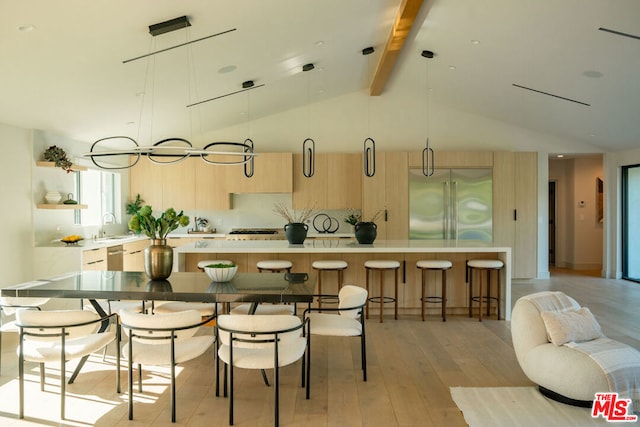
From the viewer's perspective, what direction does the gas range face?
toward the camera

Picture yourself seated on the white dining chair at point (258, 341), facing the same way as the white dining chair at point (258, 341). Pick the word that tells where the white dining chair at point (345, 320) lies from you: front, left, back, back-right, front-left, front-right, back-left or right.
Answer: front-right

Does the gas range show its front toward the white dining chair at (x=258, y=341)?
yes

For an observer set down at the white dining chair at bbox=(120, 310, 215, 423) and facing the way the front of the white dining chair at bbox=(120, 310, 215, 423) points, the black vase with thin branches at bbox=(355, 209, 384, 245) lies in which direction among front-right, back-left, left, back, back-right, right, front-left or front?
front

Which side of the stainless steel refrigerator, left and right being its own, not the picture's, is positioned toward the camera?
front

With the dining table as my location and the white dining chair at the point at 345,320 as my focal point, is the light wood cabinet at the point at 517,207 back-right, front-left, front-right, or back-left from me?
front-left

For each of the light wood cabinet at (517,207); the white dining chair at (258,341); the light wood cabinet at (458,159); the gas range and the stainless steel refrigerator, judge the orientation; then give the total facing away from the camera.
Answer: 1

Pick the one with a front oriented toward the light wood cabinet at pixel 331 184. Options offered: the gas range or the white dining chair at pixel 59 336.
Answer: the white dining chair

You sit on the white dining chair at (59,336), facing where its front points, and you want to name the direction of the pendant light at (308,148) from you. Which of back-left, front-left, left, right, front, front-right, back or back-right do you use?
front

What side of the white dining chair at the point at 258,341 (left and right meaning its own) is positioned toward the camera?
back

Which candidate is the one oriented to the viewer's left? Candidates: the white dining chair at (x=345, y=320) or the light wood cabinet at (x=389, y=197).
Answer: the white dining chair

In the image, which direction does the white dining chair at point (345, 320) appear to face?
to the viewer's left

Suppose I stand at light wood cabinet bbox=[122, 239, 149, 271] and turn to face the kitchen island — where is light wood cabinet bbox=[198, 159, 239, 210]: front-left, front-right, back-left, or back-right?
front-left

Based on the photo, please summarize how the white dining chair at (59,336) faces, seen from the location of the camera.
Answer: facing away from the viewer and to the right of the viewer

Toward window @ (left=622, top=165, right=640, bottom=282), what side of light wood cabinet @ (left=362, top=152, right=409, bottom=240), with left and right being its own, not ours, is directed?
left

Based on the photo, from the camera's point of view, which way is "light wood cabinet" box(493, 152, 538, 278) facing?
toward the camera

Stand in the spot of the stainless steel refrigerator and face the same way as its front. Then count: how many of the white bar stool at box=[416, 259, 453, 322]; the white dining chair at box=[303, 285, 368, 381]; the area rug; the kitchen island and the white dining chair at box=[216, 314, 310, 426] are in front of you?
5

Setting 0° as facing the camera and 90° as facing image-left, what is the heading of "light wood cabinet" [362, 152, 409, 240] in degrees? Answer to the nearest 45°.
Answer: approximately 0°

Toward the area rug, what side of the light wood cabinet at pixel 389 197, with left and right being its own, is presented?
front

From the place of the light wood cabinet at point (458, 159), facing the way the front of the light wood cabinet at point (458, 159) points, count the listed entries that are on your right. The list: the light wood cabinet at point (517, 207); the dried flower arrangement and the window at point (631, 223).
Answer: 1
